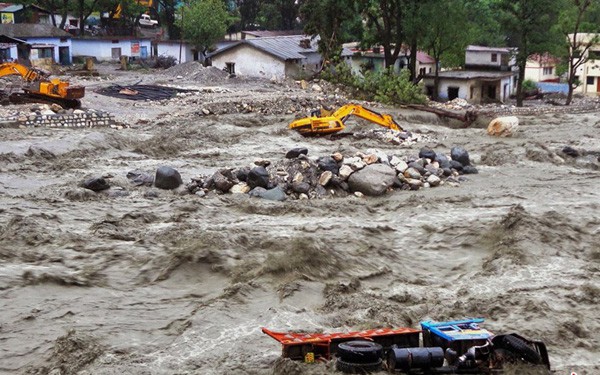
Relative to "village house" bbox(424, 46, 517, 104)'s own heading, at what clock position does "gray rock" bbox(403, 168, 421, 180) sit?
The gray rock is roughly at 12 o'clock from the village house.

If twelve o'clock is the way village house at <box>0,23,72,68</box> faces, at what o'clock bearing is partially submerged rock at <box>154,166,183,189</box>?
The partially submerged rock is roughly at 12 o'clock from the village house.

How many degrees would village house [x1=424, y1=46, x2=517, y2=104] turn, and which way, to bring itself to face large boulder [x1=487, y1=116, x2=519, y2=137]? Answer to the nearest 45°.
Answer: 0° — it already faces it

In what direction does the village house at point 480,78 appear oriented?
toward the camera

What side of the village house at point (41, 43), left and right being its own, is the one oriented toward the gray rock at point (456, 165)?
front

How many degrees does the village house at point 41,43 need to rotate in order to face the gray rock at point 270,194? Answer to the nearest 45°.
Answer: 0° — it already faces it

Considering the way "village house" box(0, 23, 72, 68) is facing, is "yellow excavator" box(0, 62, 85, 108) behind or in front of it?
in front

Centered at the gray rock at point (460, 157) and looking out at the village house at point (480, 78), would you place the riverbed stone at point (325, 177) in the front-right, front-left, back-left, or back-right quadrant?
back-left

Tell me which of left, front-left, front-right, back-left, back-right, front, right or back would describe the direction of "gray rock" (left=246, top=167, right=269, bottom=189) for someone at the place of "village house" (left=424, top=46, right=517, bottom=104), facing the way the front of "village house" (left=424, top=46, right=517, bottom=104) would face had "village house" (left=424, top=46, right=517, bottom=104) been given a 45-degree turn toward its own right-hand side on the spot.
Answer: front-left

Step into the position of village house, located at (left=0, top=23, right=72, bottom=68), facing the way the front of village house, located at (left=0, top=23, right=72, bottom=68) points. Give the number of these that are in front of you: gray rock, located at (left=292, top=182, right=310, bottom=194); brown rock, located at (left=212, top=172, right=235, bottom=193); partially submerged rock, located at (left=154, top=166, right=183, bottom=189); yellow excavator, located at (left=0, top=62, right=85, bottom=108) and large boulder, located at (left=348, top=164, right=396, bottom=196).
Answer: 5

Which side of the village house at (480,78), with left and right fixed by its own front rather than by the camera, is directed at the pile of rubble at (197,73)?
right

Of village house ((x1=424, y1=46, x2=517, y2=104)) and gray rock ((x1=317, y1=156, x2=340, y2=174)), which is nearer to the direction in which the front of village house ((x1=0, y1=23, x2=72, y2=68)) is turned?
the gray rock

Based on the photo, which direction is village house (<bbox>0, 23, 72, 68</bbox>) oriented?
toward the camera

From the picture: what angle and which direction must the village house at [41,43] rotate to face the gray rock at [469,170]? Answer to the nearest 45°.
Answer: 0° — it already faces it

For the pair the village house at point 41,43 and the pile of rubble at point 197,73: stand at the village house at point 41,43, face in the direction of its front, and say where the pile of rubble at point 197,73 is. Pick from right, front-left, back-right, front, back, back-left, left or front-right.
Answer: front-left

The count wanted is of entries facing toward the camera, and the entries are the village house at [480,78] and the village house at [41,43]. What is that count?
2

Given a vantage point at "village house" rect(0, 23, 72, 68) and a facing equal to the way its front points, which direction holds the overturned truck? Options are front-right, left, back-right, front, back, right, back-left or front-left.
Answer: front

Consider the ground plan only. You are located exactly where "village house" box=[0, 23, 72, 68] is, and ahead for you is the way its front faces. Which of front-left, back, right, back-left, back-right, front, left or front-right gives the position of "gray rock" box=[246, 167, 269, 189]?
front

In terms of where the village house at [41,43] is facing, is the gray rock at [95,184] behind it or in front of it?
in front

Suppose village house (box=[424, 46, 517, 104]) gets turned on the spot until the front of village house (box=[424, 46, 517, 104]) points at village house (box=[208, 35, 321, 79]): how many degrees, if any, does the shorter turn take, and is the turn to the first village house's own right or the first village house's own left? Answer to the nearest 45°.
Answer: approximately 90° to the first village house's own right

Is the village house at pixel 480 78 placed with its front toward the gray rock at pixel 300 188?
yes
